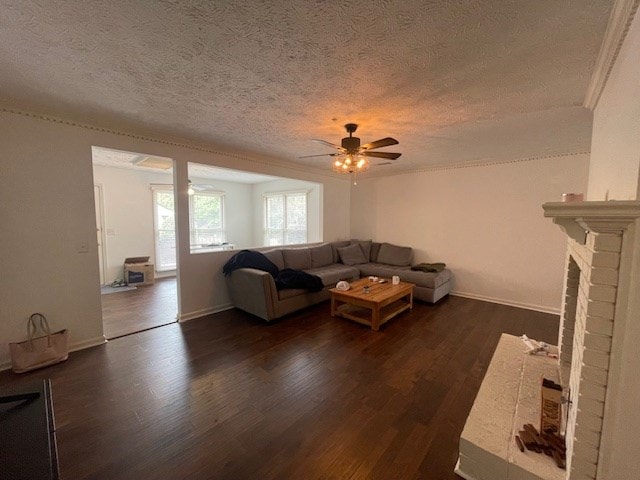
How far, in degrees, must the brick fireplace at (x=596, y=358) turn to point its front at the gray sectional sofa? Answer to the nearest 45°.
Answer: approximately 45° to its right

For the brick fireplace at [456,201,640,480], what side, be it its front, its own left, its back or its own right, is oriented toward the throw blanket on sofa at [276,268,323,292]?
front

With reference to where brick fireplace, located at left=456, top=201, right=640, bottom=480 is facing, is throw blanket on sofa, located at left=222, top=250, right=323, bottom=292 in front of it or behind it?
in front

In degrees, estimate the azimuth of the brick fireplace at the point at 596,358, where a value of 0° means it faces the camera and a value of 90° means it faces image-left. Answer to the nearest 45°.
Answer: approximately 90°

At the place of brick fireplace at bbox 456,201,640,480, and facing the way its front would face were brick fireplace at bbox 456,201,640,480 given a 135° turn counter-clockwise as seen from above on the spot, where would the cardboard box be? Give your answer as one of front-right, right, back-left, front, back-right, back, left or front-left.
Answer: back-right

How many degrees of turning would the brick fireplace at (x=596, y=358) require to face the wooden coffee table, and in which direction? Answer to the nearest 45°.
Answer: approximately 45° to its right

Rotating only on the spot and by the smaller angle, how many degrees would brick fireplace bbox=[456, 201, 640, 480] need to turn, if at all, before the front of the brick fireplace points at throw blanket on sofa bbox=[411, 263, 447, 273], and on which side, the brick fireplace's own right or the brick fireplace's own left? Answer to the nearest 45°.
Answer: approximately 45° to the brick fireplace's own right
